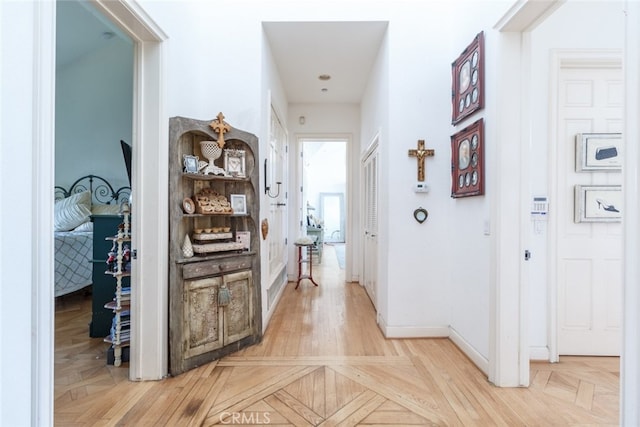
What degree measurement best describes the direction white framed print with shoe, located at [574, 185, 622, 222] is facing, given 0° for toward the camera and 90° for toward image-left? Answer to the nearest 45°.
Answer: approximately 0°

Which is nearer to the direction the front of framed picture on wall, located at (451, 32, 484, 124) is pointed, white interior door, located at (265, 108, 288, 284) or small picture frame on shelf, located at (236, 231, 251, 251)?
the small picture frame on shelf

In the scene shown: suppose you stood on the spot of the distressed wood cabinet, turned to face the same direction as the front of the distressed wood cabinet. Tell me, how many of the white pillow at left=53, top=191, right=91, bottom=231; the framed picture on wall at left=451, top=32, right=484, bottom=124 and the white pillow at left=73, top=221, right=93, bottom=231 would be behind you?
2

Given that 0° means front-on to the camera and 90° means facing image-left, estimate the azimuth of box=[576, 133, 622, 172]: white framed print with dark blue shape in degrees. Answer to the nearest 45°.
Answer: approximately 0°

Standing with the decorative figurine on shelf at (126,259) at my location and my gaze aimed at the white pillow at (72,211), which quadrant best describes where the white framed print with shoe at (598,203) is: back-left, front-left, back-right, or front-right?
back-right

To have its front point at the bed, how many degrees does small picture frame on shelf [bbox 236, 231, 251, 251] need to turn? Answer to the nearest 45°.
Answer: approximately 135° to its right

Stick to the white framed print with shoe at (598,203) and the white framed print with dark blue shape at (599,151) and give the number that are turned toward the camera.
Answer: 2

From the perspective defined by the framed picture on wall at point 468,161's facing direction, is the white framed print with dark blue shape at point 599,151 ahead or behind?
behind
